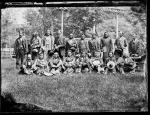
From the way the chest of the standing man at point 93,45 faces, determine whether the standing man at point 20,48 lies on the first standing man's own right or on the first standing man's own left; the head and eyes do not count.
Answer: on the first standing man's own right

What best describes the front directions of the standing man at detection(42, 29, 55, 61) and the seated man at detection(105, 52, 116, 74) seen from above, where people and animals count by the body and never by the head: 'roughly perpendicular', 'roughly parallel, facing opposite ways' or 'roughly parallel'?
roughly parallel

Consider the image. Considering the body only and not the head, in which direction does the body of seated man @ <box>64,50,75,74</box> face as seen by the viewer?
toward the camera

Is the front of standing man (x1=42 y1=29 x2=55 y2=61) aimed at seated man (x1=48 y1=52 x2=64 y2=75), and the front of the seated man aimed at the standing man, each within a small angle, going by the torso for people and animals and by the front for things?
no

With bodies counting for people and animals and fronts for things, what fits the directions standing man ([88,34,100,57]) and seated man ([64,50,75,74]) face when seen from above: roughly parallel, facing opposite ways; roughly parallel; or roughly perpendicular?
roughly parallel

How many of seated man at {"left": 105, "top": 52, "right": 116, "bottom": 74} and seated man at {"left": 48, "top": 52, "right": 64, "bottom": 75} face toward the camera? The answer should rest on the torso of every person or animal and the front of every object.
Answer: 2

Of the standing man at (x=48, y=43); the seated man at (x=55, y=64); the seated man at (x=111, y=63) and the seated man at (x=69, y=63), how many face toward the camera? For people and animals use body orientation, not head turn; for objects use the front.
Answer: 4

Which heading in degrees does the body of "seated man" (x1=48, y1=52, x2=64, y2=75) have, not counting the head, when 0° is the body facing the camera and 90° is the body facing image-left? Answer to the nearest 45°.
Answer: approximately 0°

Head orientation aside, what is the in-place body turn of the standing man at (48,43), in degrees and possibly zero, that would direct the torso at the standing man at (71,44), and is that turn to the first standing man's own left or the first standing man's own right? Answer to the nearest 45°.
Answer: approximately 90° to the first standing man's own left

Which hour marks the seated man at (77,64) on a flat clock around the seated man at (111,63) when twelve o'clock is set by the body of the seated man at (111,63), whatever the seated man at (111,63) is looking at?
the seated man at (77,64) is roughly at 3 o'clock from the seated man at (111,63).

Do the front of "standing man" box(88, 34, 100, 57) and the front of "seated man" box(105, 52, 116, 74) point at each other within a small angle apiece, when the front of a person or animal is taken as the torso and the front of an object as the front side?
no

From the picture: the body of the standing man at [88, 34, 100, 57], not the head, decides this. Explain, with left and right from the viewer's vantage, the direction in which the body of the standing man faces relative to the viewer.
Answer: facing the viewer

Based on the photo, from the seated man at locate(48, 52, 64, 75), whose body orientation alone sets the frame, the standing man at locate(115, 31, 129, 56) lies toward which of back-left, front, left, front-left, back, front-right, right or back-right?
left

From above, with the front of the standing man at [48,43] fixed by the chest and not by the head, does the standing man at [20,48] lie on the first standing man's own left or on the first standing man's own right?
on the first standing man's own right

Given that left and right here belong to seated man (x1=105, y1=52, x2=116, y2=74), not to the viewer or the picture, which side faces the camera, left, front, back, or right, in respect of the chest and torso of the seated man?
front

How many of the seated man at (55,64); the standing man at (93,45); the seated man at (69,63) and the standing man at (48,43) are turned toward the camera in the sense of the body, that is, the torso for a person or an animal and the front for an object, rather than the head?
4

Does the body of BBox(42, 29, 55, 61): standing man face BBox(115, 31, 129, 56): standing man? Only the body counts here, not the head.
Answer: no

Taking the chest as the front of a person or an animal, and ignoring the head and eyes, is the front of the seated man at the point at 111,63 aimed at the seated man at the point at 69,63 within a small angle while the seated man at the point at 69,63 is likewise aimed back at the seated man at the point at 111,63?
no
